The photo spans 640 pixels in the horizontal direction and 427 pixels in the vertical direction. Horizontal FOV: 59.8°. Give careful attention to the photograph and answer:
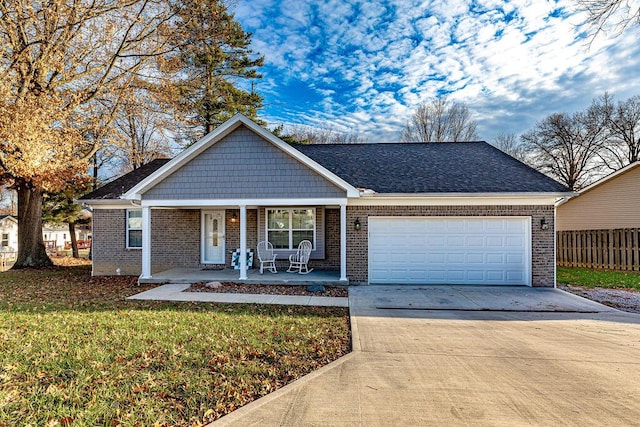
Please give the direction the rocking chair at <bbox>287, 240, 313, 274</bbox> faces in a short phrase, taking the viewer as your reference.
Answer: facing the viewer and to the left of the viewer

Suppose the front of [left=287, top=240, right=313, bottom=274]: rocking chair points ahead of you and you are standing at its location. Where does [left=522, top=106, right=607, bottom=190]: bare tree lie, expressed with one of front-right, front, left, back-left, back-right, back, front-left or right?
back

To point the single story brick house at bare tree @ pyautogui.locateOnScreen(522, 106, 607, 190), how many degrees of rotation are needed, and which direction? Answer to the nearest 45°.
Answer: approximately 135° to its left

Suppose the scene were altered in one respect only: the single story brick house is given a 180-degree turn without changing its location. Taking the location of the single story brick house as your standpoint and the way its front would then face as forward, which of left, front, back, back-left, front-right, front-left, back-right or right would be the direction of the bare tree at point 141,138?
front-left

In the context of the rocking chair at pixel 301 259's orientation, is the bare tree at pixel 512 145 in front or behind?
behind

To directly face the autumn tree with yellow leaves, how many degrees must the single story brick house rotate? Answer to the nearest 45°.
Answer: approximately 90° to its right

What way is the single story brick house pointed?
toward the camera

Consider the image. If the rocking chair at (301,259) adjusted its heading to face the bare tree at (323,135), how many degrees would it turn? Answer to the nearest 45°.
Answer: approximately 135° to its right

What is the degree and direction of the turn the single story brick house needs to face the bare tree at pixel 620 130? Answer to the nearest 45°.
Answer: approximately 135° to its left

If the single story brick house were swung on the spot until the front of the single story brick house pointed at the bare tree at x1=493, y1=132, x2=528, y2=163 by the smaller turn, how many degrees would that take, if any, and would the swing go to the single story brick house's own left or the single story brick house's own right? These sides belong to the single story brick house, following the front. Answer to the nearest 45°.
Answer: approximately 135° to the single story brick house's own left

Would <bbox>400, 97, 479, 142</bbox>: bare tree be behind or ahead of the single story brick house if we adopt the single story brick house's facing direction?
behind

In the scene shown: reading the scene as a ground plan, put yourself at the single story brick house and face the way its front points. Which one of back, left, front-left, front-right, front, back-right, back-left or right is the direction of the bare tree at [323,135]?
back
